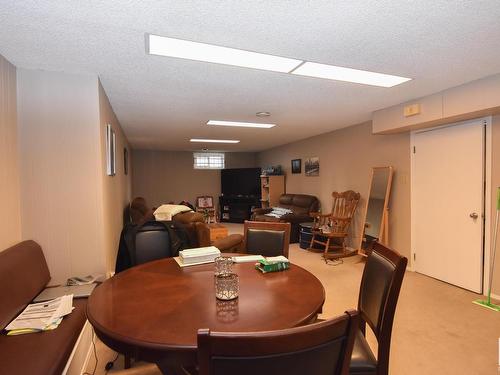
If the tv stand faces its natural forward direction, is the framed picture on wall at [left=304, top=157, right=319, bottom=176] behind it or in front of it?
in front

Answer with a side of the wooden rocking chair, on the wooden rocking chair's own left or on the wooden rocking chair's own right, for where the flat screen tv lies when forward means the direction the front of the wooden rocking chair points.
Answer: on the wooden rocking chair's own right

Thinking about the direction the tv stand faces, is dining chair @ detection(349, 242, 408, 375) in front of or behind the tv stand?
in front

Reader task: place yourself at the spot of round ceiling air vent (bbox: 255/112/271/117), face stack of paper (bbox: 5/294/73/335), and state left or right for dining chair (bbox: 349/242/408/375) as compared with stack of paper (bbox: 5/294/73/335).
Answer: left

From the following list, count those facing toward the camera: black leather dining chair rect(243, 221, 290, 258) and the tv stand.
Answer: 2

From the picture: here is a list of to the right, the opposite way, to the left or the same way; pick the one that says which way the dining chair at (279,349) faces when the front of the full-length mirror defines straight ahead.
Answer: to the right

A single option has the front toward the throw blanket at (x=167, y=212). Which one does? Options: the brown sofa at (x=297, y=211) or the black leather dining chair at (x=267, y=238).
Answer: the brown sofa

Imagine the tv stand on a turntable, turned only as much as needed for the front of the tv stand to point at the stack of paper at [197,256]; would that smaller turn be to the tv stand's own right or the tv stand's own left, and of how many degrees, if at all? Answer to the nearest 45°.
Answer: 0° — it already faces it

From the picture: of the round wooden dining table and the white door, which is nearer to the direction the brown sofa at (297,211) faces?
the round wooden dining table

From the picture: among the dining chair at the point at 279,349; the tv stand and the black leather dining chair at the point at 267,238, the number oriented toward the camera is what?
2

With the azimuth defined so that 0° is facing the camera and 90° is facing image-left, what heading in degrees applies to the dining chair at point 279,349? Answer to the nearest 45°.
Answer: approximately 135°

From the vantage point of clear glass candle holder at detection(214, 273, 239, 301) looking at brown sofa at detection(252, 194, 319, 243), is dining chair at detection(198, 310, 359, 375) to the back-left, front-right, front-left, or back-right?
back-right
